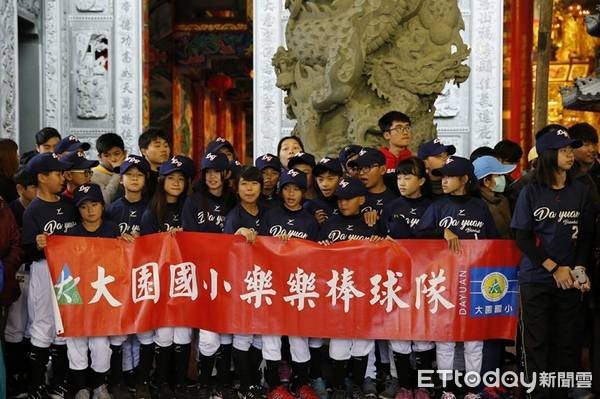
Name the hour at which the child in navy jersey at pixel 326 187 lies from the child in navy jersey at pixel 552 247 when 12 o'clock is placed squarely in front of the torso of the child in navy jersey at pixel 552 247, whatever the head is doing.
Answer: the child in navy jersey at pixel 326 187 is roughly at 5 o'clock from the child in navy jersey at pixel 552 247.

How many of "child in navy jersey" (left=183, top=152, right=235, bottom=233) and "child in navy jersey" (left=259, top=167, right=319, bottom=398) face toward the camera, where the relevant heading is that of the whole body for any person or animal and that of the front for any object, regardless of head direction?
2

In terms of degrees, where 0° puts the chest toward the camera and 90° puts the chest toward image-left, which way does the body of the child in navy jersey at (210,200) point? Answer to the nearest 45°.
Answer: approximately 0°

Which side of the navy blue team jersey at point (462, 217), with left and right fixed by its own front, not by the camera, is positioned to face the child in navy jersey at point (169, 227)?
right
